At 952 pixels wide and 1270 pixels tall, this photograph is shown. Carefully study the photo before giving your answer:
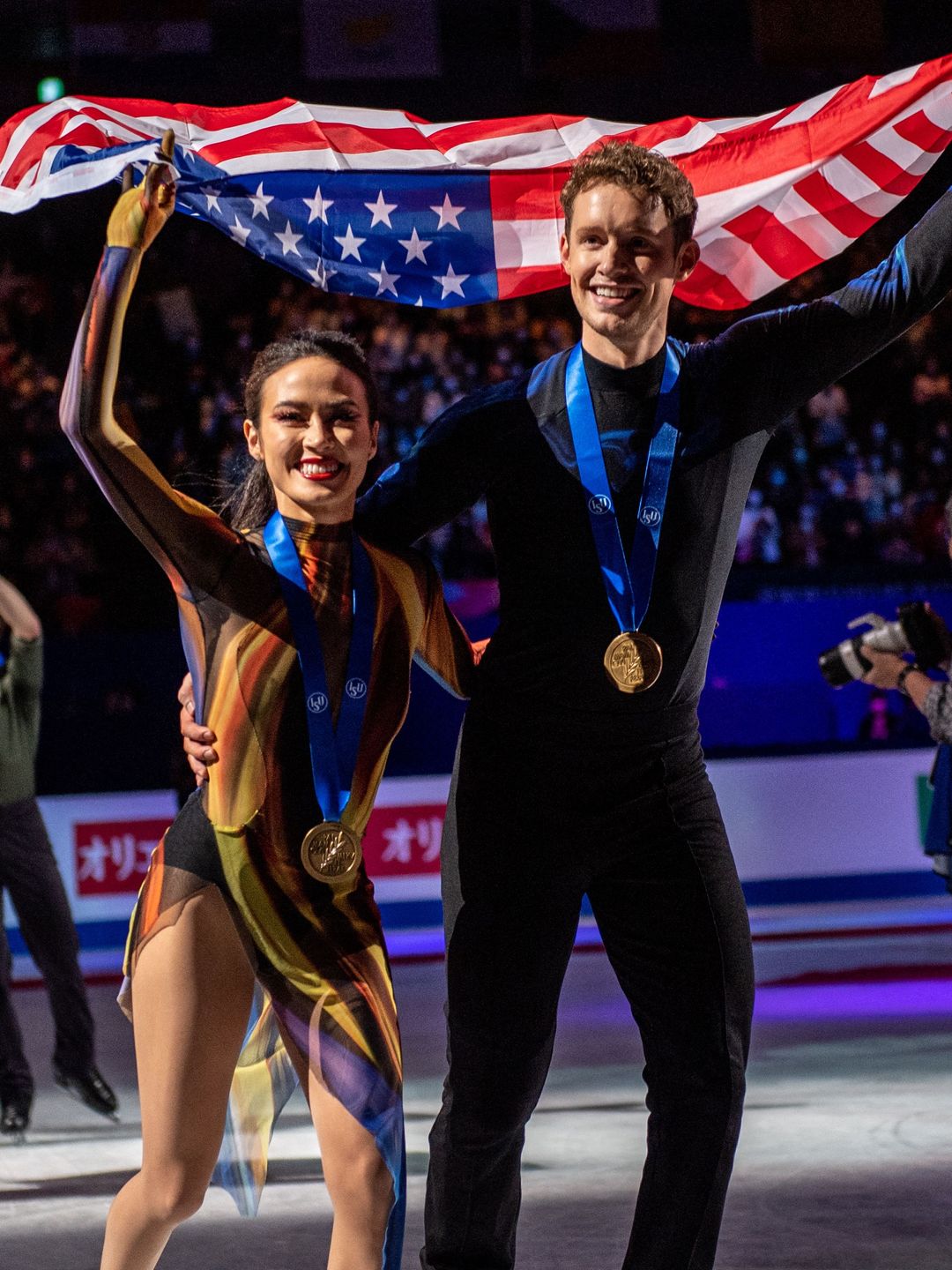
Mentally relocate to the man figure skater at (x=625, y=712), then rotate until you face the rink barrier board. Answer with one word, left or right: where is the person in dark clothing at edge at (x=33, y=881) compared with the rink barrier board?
left

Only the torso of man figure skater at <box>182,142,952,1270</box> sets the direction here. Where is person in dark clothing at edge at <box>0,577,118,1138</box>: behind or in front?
behind

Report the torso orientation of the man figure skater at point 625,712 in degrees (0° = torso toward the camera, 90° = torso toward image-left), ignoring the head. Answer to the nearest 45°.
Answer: approximately 0°

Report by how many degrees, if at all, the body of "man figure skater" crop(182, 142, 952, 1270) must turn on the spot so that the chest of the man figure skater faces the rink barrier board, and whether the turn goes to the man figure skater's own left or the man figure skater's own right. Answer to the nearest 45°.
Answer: approximately 180°

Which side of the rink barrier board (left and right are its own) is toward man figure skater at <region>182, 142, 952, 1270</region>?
front

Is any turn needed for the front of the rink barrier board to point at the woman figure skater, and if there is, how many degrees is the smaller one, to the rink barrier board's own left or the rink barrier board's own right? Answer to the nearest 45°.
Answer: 0° — it already faces them

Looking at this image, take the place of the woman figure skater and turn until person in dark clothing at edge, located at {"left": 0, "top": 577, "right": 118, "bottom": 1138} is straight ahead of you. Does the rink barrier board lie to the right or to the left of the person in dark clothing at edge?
right

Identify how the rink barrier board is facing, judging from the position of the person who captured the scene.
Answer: facing the viewer
